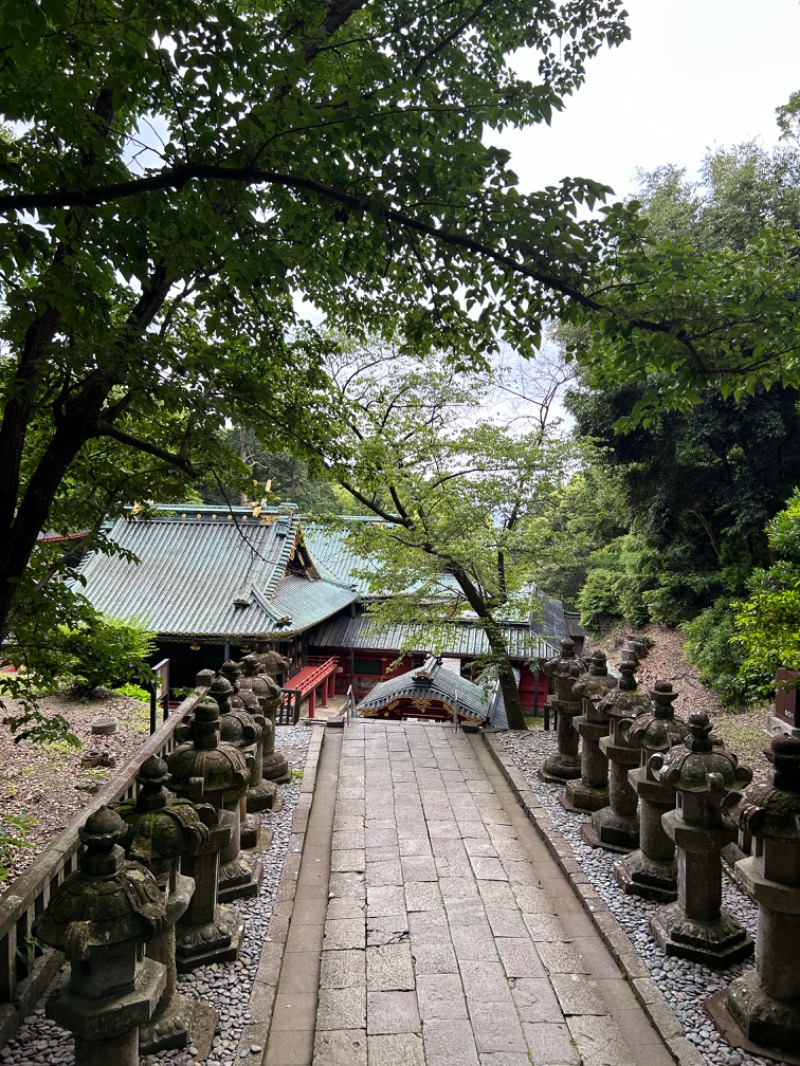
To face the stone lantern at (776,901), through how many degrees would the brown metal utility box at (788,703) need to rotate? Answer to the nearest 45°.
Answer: approximately 45° to its left

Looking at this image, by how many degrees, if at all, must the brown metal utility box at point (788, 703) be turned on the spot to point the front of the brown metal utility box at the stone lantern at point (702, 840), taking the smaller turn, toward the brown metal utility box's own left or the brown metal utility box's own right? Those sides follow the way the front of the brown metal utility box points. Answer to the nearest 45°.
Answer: approximately 45° to the brown metal utility box's own left

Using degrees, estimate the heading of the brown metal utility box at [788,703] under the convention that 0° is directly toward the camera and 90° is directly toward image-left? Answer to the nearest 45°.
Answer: approximately 45°

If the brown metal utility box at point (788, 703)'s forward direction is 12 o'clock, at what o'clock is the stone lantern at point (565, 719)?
The stone lantern is roughly at 11 o'clock from the brown metal utility box.

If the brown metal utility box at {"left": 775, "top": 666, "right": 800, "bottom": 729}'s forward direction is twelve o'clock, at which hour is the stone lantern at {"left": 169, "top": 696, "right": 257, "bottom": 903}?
The stone lantern is roughly at 11 o'clock from the brown metal utility box.
